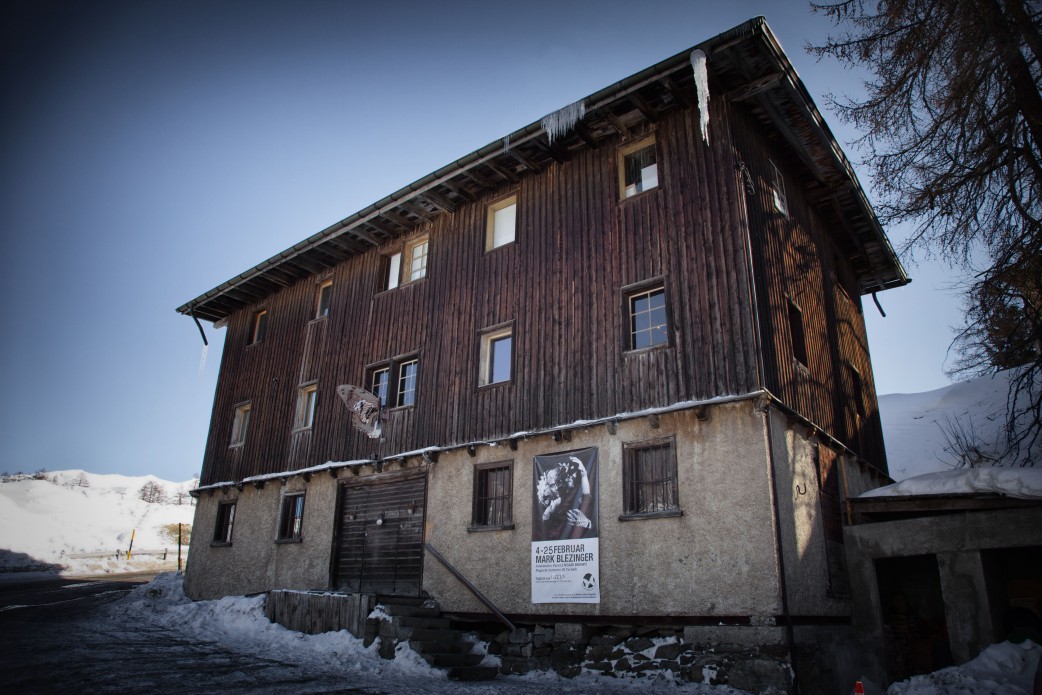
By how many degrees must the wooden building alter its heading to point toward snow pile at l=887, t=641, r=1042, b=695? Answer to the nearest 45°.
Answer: approximately 90° to its left

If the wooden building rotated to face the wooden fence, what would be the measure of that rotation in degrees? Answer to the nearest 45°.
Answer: approximately 45° to its right

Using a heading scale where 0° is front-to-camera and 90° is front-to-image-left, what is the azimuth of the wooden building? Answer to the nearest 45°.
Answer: approximately 45°
